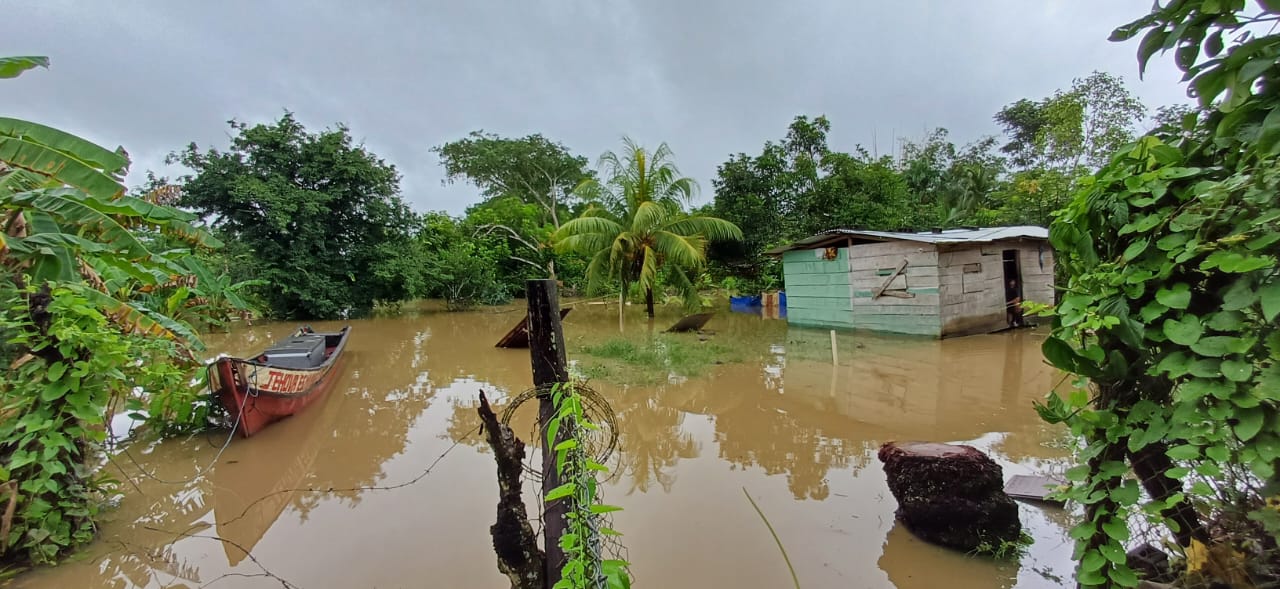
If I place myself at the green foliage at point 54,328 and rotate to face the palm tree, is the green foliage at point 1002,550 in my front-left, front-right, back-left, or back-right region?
front-right

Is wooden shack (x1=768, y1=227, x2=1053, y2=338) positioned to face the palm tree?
no

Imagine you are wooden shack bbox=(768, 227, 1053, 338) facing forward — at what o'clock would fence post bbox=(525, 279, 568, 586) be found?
The fence post is roughly at 2 o'clock from the wooden shack.

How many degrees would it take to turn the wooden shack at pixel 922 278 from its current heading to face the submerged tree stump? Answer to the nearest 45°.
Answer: approximately 45° to its right

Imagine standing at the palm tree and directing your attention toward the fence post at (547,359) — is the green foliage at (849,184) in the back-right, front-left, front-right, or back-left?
back-left

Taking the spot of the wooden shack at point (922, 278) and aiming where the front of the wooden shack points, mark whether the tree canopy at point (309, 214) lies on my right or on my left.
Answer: on my right

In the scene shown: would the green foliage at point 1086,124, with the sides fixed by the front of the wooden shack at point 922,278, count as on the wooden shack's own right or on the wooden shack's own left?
on the wooden shack's own left

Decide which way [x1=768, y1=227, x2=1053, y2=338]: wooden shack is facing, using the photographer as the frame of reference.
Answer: facing the viewer and to the right of the viewer

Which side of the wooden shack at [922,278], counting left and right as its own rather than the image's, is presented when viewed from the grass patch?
right

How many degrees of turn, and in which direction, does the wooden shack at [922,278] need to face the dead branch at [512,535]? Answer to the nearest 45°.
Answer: approximately 45° to its right
